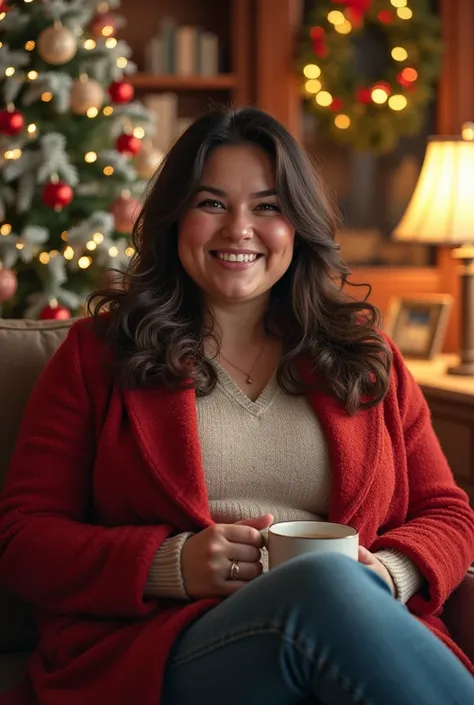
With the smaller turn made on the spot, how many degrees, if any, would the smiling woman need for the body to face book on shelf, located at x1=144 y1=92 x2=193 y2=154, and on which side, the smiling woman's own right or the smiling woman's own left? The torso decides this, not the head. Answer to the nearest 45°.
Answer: approximately 180°

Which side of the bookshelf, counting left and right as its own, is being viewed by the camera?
front

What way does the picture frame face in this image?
toward the camera

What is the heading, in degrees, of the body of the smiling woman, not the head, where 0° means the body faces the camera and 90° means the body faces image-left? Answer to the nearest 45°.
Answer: approximately 0°

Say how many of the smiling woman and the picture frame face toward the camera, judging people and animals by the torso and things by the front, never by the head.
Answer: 2

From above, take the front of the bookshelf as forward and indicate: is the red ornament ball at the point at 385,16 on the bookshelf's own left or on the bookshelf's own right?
on the bookshelf's own left

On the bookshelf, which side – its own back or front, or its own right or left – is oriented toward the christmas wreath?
left

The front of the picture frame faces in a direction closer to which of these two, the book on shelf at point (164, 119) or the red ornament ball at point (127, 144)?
the red ornament ball

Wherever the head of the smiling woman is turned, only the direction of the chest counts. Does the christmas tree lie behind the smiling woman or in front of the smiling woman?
behind

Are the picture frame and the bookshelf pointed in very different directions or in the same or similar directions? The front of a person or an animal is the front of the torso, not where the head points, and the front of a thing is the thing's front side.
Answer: same or similar directions

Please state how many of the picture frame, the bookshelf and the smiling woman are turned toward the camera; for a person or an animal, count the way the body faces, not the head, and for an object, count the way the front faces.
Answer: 3

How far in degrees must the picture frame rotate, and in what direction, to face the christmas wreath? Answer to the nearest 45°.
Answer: approximately 180°
